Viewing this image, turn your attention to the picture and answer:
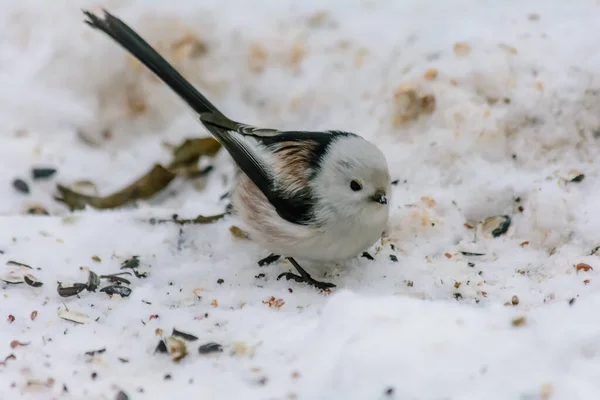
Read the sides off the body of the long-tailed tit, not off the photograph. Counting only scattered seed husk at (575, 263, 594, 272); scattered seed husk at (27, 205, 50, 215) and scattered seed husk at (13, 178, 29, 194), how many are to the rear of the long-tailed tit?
2

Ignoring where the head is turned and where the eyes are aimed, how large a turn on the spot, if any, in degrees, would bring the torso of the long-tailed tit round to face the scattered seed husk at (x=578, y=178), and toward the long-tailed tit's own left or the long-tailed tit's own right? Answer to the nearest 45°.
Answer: approximately 45° to the long-tailed tit's own left

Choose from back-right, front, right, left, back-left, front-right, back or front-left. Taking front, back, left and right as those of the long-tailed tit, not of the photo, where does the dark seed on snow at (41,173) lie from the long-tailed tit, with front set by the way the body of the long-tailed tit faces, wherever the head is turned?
back

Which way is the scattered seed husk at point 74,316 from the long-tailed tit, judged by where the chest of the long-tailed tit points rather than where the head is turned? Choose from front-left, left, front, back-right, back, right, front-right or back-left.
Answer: back-right

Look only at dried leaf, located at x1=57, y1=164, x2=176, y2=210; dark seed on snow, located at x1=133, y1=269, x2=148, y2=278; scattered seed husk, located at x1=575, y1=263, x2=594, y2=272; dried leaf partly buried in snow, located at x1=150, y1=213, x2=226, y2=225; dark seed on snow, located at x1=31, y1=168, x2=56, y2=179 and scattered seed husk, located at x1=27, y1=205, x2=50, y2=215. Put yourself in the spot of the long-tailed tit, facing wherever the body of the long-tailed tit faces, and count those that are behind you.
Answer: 5

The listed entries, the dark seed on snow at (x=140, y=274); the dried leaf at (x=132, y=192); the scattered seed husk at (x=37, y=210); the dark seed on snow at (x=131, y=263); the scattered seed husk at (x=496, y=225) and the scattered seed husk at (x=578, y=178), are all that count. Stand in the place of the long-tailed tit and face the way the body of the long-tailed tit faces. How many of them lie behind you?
4

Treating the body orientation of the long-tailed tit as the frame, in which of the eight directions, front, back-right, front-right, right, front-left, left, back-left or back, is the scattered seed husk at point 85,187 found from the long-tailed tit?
back

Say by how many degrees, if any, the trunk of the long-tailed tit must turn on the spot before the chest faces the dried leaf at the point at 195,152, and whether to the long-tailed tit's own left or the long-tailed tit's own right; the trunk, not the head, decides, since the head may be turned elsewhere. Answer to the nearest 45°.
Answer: approximately 180°

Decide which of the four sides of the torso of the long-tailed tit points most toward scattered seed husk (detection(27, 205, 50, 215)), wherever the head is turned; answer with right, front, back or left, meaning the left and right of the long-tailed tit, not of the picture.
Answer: back

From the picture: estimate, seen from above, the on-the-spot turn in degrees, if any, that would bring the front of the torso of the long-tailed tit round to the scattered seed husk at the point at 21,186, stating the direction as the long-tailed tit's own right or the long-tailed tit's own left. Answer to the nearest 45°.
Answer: approximately 180°

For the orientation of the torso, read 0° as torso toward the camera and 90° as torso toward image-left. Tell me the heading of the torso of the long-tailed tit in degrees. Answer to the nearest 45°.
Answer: approximately 315°
